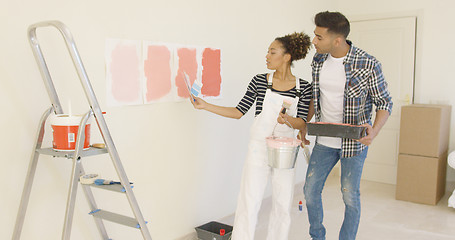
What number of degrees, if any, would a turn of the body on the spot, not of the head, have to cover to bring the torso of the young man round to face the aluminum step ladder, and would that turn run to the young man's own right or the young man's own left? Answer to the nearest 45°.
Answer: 0° — they already face it

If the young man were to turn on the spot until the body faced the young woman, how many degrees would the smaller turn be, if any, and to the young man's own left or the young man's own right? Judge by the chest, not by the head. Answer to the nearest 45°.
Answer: approximately 45° to the young man's own right

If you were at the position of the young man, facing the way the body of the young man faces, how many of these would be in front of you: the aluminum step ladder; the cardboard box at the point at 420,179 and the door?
1

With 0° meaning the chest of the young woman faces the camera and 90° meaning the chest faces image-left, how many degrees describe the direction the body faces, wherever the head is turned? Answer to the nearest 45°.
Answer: approximately 0°

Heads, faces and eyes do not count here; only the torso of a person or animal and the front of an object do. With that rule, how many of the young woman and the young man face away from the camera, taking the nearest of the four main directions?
0

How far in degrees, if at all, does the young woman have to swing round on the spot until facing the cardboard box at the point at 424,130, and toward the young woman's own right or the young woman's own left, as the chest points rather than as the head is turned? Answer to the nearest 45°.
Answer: approximately 135° to the young woman's own left

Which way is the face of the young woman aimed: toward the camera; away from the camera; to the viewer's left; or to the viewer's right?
to the viewer's left

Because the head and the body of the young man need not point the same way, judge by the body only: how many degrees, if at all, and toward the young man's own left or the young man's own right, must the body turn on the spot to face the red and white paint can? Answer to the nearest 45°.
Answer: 0° — they already face it

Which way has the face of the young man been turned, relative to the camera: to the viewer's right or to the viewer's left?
to the viewer's left

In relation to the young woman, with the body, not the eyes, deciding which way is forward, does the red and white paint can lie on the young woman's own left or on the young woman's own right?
on the young woman's own right

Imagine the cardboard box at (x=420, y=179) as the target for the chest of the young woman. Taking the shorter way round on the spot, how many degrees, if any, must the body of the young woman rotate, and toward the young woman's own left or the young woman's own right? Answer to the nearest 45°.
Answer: approximately 135° to the young woman's own left

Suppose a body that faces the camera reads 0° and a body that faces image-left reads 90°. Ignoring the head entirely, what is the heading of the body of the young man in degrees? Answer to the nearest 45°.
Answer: approximately 45°

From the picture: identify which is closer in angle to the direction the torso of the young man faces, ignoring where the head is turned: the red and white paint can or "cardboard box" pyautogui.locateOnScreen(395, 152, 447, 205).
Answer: the red and white paint can
